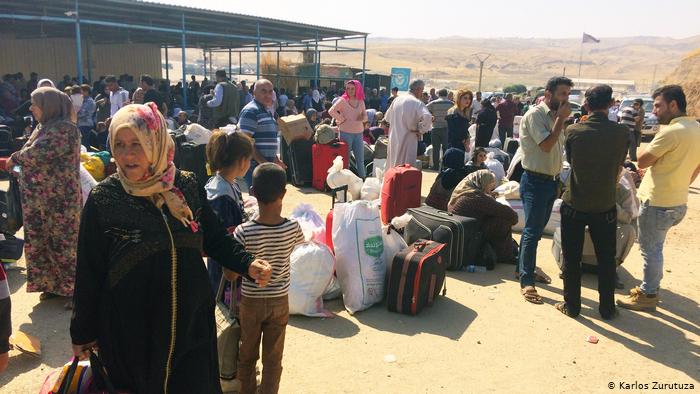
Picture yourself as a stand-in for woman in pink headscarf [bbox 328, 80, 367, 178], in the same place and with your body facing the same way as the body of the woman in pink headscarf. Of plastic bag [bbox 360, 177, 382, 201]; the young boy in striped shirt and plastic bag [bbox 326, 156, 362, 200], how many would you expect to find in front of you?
3

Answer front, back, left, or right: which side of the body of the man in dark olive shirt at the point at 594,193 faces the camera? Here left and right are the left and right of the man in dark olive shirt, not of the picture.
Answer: back

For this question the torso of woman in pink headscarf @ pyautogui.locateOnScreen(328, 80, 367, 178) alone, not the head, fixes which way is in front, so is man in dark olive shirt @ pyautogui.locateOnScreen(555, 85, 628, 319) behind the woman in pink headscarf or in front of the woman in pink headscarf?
in front

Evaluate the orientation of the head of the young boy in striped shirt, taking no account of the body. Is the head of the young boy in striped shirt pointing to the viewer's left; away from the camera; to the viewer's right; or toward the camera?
away from the camera

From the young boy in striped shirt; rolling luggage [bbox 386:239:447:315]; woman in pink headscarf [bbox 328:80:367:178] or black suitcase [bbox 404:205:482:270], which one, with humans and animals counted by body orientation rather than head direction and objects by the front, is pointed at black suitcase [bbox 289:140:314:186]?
the young boy in striped shirt

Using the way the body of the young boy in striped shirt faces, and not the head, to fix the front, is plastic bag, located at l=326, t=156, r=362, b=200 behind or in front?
in front

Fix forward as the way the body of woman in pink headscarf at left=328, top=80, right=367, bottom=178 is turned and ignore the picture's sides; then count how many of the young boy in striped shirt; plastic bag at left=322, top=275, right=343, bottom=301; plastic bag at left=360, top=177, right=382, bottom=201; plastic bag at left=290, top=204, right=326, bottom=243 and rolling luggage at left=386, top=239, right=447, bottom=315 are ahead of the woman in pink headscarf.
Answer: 5

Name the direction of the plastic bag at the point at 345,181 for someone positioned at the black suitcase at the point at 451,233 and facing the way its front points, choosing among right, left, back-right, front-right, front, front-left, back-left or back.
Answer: right

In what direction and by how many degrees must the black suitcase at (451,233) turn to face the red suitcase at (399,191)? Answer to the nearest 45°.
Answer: approximately 90° to its right

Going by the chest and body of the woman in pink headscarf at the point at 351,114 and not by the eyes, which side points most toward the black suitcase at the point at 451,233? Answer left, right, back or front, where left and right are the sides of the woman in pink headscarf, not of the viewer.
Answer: front

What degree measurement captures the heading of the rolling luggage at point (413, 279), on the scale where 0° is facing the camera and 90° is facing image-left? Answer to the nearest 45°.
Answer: approximately 315°

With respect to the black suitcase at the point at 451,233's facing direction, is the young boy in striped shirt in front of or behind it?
in front

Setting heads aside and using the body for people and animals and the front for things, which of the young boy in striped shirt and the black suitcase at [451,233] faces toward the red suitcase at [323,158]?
the young boy in striped shirt

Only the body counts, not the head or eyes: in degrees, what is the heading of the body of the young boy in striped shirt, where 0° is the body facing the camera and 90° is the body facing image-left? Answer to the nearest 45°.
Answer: approximately 180°

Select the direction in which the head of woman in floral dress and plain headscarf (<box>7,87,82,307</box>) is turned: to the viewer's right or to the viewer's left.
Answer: to the viewer's left

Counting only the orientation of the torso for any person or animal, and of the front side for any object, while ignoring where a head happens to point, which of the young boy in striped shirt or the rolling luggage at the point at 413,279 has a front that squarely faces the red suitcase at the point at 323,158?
the young boy in striped shirt

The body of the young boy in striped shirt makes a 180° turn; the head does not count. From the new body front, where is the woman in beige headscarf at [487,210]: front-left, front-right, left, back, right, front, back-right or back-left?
back-left
